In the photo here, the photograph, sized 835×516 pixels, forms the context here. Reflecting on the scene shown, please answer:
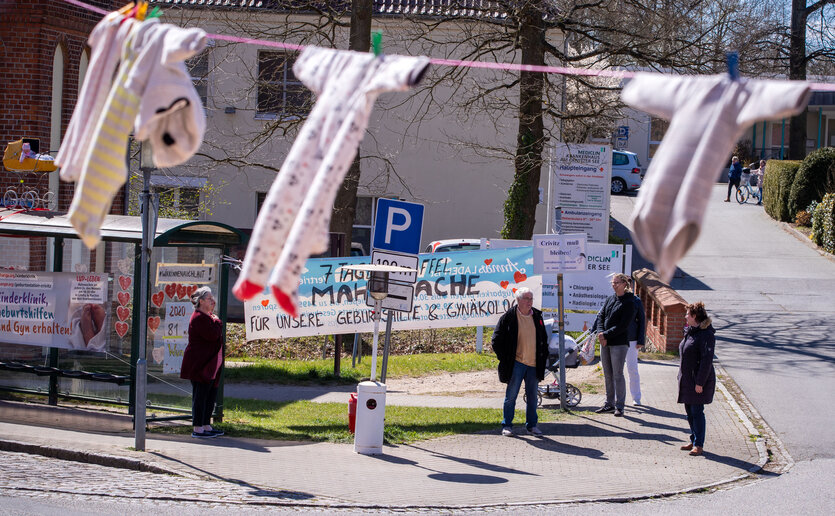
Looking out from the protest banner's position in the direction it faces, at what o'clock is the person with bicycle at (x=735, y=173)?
The person with bicycle is roughly at 7 o'clock from the protest banner.

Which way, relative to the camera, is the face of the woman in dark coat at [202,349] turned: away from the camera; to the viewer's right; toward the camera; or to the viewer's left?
to the viewer's right

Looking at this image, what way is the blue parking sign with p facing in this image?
toward the camera

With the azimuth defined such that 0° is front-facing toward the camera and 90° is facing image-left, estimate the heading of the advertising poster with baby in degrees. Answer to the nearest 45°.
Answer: approximately 0°

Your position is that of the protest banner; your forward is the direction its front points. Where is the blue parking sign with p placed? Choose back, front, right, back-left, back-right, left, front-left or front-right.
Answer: front

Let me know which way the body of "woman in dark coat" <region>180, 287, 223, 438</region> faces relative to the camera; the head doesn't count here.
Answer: to the viewer's right

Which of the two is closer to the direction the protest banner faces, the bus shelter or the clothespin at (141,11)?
the clothespin

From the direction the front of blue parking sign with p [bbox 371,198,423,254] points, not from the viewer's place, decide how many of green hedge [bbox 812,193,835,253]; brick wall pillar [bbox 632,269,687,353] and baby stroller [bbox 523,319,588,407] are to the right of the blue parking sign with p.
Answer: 0

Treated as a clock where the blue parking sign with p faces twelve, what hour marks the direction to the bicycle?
The bicycle is roughly at 7 o'clock from the blue parking sign with p.

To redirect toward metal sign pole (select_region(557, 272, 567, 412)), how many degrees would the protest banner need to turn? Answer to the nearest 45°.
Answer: approximately 45° to its left

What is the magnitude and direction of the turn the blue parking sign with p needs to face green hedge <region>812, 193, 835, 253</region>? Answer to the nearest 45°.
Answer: approximately 135° to its left

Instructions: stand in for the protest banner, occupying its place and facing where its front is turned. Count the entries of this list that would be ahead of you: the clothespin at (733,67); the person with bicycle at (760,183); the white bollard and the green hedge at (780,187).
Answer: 2

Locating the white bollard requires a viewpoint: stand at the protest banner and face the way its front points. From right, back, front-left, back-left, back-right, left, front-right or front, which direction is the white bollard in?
front

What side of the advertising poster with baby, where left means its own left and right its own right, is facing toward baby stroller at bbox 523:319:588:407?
left

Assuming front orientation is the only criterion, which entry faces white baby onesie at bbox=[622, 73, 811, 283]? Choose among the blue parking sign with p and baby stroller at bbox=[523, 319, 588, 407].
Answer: the blue parking sign with p
